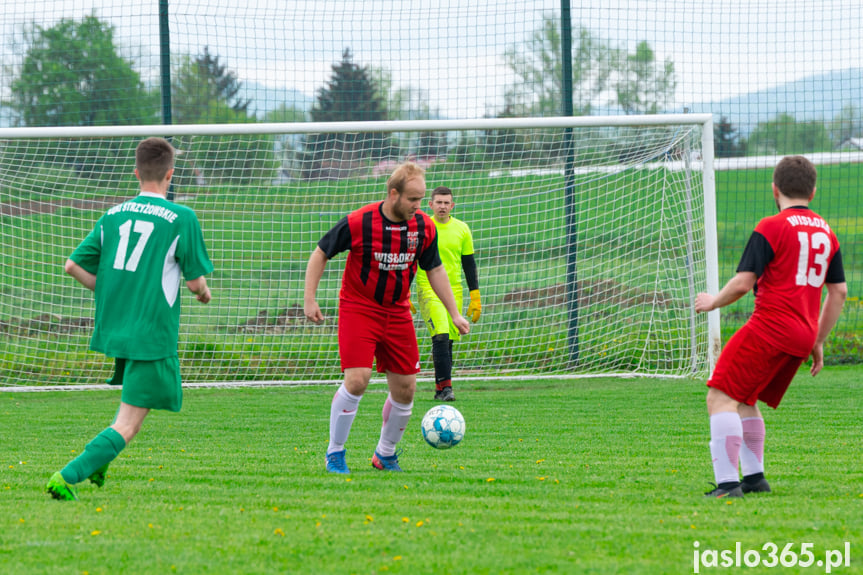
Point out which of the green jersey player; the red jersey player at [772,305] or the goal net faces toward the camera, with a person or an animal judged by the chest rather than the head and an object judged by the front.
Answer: the goal net

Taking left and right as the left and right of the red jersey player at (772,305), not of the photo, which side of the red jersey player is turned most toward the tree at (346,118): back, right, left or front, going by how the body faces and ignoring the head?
front

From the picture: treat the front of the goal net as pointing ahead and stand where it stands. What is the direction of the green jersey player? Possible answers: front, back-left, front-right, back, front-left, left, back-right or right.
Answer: front

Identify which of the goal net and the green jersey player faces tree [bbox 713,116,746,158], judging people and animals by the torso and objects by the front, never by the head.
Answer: the green jersey player

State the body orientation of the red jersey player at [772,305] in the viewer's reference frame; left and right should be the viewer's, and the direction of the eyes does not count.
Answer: facing away from the viewer and to the left of the viewer

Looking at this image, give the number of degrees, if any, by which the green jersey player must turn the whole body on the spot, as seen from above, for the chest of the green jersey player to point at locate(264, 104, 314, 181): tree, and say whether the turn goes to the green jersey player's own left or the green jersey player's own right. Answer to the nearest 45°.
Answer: approximately 45° to the green jersey player's own left

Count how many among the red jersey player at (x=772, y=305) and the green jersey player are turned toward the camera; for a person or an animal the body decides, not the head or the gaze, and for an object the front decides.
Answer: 0

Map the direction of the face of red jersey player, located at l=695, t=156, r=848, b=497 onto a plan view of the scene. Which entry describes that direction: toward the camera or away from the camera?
away from the camera

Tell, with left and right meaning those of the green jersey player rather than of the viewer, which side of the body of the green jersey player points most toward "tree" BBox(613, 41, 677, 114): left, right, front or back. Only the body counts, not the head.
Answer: front

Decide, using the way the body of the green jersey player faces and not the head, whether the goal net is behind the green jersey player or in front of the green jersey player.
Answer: in front

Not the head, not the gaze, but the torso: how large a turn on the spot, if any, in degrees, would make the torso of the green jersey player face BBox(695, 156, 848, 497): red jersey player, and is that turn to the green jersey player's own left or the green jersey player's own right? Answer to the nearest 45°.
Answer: approximately 45° to the green jersey player's own right

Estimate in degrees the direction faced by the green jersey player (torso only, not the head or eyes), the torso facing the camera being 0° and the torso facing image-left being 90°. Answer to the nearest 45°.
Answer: approximately 225°

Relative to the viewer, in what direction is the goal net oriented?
toward the camera

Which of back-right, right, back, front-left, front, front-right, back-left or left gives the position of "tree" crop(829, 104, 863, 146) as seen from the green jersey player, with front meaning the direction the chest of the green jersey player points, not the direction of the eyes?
front

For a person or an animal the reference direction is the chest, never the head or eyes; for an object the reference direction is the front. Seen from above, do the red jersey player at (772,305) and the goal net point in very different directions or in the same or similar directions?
very different directions

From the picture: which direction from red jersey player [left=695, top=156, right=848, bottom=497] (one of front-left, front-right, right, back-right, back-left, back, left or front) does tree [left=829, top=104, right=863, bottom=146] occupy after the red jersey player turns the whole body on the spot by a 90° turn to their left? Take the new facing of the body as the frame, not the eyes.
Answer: back-right

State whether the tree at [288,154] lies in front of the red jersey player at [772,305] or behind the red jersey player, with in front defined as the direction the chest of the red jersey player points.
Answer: in front

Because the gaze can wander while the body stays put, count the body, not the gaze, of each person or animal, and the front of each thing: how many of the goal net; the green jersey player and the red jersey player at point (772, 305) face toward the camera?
1
